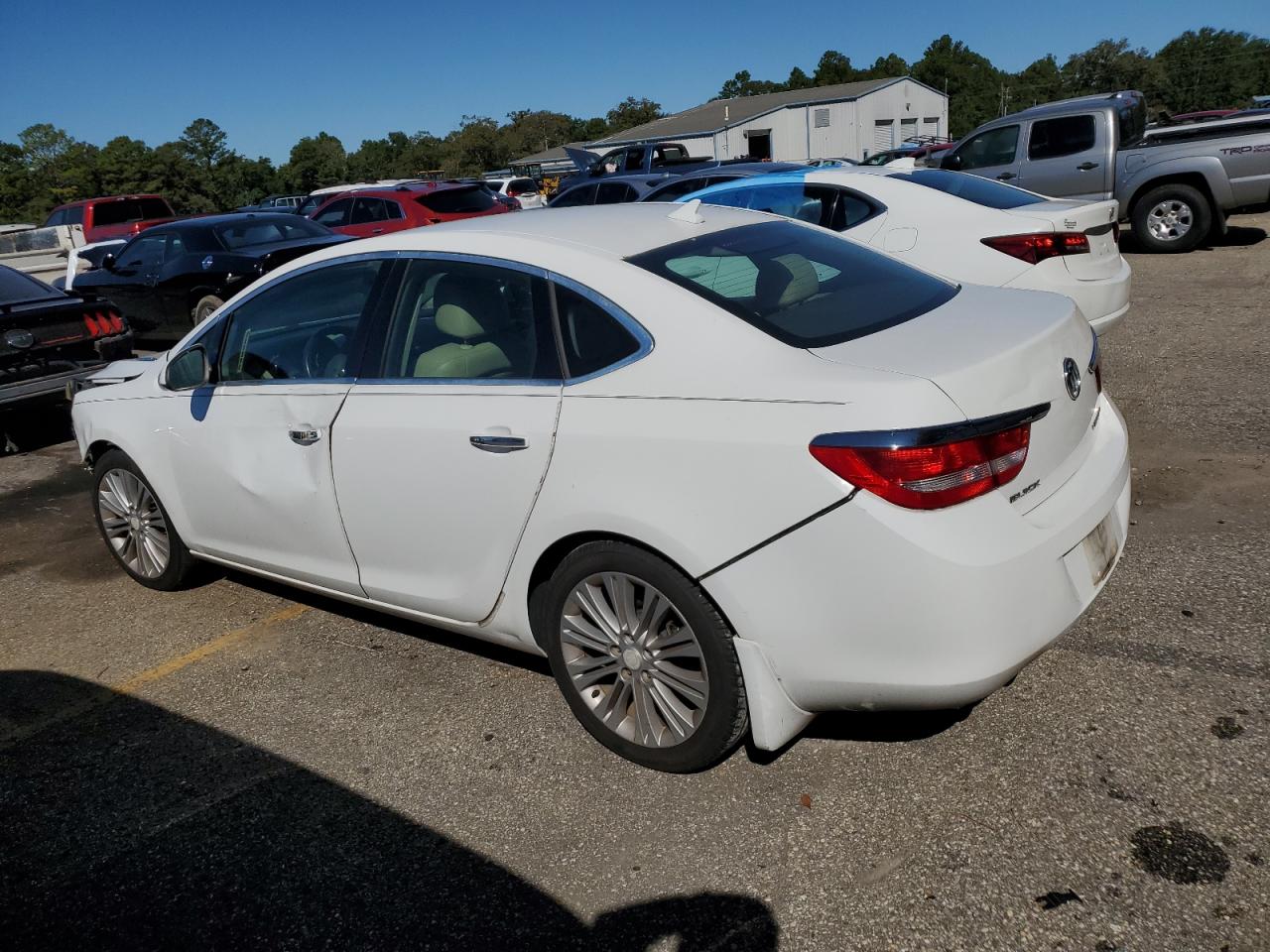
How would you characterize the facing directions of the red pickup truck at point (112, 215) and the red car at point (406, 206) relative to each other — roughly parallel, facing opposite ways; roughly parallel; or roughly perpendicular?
roughly parallel

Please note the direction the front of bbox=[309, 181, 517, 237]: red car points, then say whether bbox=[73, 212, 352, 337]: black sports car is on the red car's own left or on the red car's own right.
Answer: on the red car's own left

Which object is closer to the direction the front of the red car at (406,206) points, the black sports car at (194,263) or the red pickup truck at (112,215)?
the red pickup truck

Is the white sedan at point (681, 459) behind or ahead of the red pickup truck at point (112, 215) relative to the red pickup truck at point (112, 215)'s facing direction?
behind

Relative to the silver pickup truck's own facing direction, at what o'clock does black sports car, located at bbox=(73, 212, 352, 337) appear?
The black sports car is roughly at 11 o'clock from the silver pickup truck.

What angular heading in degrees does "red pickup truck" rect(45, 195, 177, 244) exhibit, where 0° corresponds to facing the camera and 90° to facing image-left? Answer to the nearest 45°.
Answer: approximately 135°

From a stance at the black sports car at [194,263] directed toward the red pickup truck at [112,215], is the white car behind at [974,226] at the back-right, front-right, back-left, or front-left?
back-right

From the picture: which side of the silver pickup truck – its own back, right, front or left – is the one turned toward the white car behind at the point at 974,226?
left

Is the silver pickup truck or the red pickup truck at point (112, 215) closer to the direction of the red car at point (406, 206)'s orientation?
the red pickup truck

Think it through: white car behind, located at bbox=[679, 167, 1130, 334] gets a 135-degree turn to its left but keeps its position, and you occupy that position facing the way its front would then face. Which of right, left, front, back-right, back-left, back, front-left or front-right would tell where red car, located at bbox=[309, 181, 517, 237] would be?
back-right

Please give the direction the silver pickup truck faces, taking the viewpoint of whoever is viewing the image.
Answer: facing to the left of the viewer

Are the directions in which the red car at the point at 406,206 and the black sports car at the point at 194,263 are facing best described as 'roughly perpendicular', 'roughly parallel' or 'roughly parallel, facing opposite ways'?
roughly parallel

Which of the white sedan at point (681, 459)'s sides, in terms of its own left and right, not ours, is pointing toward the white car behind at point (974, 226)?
right

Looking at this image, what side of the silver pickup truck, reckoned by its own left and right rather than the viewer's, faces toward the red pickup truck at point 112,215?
front

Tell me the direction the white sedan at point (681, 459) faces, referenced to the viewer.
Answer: facing away from the viewer and to the left of the viewer

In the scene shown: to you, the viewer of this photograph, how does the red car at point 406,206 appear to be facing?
facing away from the viewer and to the left of the viewer

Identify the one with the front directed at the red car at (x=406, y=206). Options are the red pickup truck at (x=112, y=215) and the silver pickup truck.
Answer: the silver pickup truck

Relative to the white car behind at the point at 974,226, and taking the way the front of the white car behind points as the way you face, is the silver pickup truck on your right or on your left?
on your right
